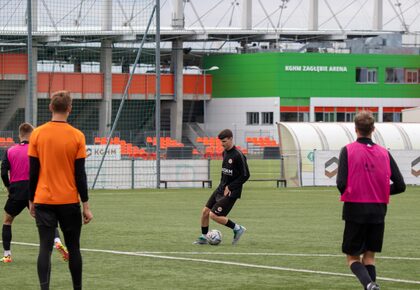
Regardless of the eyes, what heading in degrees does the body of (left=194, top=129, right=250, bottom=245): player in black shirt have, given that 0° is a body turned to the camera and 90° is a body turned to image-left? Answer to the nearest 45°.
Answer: approximately 45°

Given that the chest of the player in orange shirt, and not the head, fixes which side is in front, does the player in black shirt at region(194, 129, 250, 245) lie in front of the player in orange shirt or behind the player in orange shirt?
in front

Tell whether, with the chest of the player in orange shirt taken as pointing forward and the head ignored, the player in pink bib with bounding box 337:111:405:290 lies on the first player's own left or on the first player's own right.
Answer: on the first player's own right

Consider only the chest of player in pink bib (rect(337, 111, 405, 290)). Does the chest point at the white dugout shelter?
yes

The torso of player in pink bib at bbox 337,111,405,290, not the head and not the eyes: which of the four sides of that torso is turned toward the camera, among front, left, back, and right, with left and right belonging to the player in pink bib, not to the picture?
back

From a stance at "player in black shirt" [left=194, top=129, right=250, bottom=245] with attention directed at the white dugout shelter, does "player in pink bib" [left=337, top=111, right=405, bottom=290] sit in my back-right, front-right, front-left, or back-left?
back-right

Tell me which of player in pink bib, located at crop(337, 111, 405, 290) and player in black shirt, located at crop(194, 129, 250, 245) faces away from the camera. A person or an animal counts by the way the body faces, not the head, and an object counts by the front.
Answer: the player in pink bib

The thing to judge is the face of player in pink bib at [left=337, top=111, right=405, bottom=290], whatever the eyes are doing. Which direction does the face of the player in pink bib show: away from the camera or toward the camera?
away from the camera

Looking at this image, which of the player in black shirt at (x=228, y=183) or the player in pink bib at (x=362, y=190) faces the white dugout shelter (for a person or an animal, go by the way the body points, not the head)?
the player in pink bib

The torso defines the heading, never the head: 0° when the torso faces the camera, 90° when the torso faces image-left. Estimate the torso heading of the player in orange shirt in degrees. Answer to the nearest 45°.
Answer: approximately 180°
